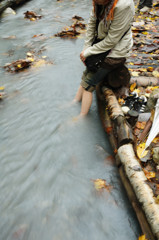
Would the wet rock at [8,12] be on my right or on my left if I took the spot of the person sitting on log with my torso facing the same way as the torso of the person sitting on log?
on my right

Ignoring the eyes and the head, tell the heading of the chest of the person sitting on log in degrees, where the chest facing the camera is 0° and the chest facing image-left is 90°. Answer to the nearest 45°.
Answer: approximately 45°

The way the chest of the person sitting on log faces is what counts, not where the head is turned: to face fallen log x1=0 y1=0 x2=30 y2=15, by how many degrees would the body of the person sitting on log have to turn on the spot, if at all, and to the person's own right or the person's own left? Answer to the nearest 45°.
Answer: approximately 90° to the person's own right

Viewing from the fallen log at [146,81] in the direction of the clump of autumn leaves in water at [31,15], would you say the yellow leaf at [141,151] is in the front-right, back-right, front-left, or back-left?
back-left

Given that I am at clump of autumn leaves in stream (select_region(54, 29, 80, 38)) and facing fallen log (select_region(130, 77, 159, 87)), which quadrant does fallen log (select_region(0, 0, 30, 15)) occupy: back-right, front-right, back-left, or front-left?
back-right

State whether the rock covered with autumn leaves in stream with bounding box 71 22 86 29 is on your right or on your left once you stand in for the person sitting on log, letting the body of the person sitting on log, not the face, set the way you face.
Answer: on your right
